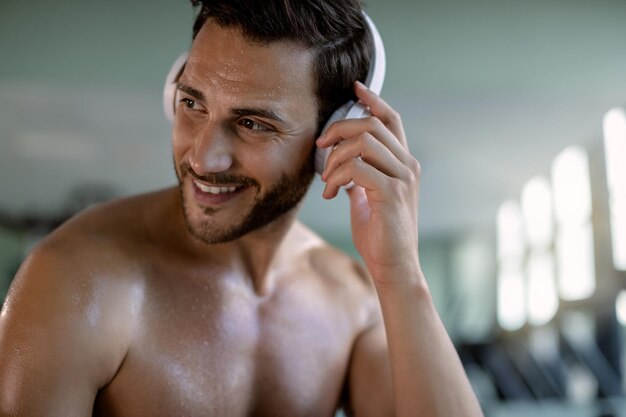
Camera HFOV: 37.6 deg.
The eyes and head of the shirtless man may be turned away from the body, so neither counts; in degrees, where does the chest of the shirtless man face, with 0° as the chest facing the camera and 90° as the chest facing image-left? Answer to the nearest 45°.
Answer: approximately 315°

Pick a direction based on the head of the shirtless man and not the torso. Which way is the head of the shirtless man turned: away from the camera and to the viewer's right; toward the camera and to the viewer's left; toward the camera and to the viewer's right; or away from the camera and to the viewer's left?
toward the camera and to the viewer's left
